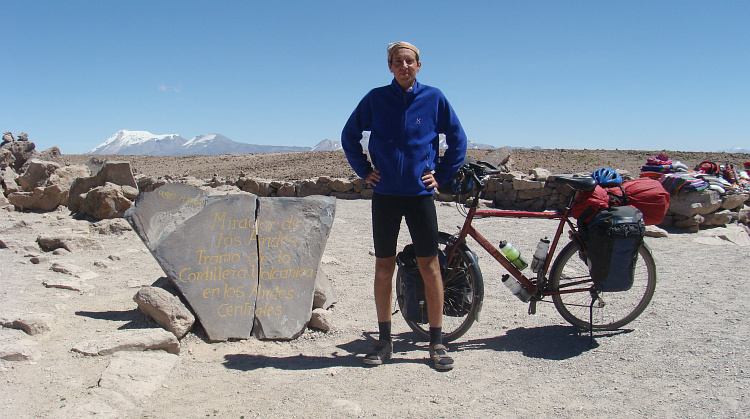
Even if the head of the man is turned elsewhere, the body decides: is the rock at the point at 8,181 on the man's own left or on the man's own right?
on the man's own right

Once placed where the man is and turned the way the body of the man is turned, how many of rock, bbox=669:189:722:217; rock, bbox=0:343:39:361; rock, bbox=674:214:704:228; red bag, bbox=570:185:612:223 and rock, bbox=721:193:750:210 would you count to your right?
1

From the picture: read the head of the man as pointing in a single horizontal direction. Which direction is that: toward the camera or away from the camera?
toward the camera

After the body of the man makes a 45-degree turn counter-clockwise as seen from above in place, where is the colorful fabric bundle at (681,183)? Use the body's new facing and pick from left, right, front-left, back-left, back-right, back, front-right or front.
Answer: left

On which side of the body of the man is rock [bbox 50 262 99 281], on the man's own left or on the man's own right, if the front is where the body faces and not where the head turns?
on the man's own right

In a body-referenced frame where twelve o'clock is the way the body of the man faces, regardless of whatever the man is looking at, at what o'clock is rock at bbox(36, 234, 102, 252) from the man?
The rock is roughly at 4 o'clock from the man.

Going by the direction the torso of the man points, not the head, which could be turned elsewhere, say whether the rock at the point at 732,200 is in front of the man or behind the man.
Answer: behind

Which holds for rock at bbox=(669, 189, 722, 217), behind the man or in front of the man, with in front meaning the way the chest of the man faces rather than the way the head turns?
behind

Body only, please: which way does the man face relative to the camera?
toward the camera

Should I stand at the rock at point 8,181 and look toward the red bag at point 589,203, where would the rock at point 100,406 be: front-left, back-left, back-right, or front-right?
front-right

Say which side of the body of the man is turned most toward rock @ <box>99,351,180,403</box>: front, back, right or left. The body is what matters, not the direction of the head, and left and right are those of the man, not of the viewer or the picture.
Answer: right

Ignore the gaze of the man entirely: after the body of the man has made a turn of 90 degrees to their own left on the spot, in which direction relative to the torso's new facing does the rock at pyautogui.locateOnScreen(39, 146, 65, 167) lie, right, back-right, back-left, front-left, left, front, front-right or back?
back-left

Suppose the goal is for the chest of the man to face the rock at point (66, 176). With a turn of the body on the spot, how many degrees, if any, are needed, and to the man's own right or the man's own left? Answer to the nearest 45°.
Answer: approximately 135° to the man's own right

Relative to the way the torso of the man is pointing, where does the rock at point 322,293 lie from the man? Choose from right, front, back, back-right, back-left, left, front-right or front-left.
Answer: back-right

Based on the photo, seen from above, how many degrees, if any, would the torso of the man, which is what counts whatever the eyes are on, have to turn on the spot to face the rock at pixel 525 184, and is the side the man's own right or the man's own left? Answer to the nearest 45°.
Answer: approximately 180°

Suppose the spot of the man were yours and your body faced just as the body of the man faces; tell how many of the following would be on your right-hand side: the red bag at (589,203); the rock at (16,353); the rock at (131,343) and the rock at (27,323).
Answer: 3
